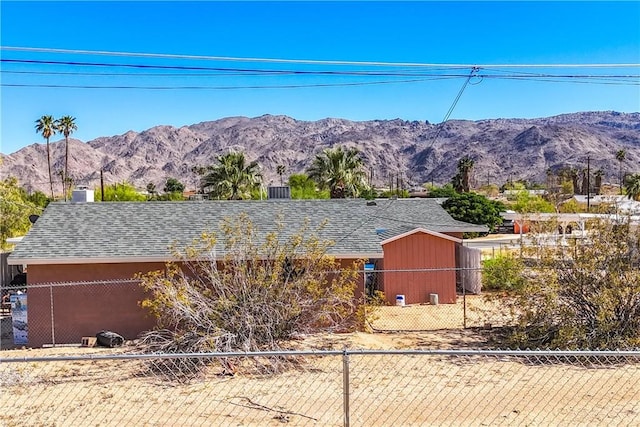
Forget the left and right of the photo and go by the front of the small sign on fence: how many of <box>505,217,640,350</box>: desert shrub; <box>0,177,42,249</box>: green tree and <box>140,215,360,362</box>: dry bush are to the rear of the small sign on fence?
1

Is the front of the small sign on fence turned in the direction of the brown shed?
no

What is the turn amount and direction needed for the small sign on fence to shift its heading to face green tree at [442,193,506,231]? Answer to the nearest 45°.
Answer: approximately 135° to its left

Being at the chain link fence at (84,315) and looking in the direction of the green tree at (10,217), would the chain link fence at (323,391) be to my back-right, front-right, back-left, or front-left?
back-right

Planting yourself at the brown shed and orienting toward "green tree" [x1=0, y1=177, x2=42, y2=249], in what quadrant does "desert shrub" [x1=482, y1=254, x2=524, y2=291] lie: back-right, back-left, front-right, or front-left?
back-right

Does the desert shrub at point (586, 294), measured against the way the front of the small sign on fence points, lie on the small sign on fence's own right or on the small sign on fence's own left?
on the small sign on fence's own left

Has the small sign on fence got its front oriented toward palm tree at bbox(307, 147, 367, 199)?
no

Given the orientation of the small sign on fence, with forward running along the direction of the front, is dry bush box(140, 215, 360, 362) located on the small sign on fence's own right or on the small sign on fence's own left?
on the small sign on fence's own left

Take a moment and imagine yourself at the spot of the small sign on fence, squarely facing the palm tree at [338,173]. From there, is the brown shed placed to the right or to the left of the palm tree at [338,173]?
right

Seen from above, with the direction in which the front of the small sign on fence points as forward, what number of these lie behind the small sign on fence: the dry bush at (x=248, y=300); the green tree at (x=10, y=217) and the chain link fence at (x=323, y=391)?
1

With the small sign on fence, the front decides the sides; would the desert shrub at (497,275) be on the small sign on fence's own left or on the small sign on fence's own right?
on the small sign on fence's own left

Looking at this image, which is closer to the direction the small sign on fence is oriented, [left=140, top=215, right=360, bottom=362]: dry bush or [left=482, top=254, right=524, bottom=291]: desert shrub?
the dry bush

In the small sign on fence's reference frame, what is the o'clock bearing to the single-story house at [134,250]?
The single-story house is roughly at 9 o'clock from the small sign on fence.

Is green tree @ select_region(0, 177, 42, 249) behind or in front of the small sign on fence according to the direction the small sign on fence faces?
behind

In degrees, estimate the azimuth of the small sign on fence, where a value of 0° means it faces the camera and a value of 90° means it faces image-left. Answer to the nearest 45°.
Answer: approximately 0°

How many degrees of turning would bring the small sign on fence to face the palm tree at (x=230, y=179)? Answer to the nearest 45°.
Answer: approximately 135° to its left
